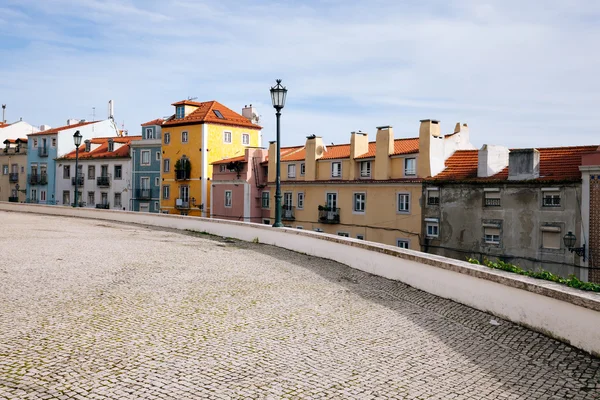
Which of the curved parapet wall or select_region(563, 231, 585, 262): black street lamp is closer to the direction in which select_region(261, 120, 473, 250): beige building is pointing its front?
the curved parapet wall

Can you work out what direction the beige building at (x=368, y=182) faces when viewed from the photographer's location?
facing the viewer and to the left of the viewer

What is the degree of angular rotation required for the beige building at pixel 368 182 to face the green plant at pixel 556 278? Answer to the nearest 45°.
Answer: approximately 45° to its left

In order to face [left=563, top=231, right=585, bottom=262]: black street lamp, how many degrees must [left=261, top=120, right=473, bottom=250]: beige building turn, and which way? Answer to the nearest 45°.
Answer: approximately 90° to its left
